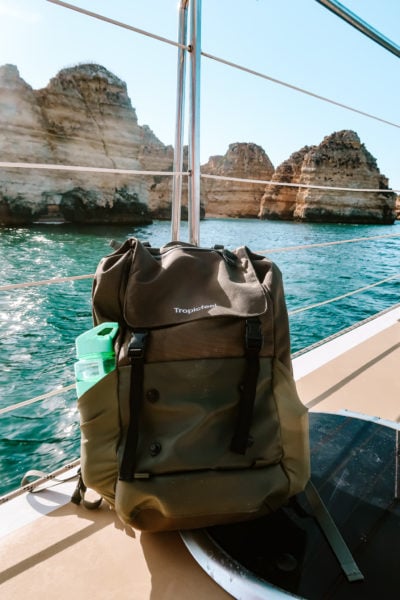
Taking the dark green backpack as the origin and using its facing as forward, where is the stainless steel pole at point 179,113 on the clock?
The stainless steel pole is roughly at 6 o'clock from the dark green backpack.

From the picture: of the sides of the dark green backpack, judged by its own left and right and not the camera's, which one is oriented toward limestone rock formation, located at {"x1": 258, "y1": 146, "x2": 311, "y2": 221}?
back

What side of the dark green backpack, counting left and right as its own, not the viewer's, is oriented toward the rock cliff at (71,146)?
back

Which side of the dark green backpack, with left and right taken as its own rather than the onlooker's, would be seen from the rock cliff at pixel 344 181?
back

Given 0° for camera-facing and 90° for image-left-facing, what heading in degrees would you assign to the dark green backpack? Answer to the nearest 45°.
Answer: approximately 0°

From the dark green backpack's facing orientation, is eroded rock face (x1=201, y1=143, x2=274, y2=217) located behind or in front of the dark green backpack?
behind
